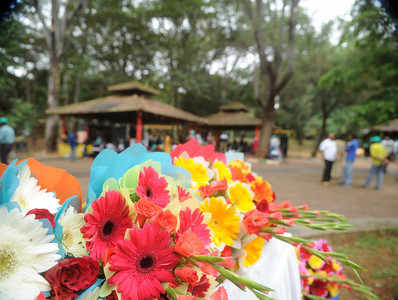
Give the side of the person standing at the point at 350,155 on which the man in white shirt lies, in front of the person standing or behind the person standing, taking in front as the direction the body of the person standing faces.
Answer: in front

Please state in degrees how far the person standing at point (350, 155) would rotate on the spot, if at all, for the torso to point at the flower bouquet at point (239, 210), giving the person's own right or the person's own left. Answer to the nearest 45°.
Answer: approximately 90° to the person's own left

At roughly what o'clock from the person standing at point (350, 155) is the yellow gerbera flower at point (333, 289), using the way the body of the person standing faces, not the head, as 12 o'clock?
The yellow gerbera flower is roughly at 9 o'clock from the person standing.

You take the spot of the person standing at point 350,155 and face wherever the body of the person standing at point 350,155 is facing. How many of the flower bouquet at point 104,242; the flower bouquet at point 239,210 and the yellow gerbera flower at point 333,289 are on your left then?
3

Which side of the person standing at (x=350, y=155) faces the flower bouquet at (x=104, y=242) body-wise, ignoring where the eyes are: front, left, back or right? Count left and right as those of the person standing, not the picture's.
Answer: left

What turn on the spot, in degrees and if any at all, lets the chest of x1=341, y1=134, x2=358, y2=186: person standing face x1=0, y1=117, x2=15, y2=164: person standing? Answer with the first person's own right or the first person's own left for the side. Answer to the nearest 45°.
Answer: approximately 45° to the first person's own left

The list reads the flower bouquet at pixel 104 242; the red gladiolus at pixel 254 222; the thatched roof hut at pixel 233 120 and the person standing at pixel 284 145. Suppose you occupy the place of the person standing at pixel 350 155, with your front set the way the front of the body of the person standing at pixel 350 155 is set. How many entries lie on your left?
2

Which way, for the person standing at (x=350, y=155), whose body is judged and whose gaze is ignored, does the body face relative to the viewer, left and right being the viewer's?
facing to the left of the viewer

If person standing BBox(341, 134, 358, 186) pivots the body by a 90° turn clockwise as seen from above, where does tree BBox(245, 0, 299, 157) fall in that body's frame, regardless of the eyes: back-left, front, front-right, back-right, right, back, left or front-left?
front-left

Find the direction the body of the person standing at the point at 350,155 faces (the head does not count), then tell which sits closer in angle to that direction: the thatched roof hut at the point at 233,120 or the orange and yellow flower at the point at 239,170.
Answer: the thatched roof hut
